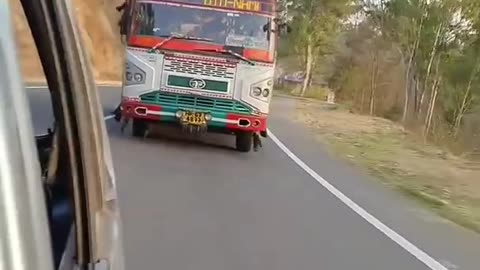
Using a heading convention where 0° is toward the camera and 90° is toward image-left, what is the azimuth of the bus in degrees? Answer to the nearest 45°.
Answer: approximately 0°
